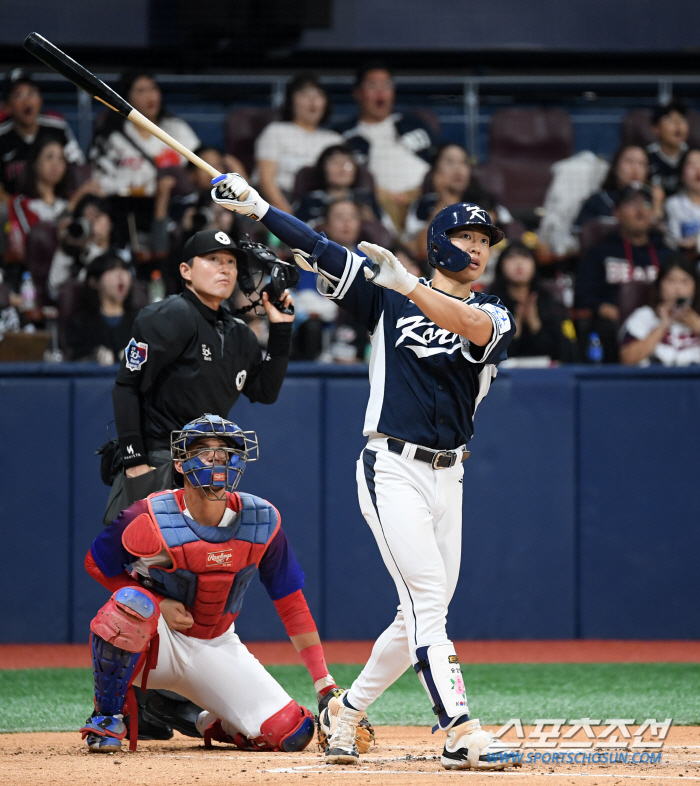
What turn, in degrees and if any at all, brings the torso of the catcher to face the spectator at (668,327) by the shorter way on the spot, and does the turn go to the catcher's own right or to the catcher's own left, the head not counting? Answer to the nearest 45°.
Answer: approximately 135° to the catcher's own left

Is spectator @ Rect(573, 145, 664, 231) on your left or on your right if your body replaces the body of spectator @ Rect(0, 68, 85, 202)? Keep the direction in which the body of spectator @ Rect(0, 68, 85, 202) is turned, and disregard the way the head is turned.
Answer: on your left

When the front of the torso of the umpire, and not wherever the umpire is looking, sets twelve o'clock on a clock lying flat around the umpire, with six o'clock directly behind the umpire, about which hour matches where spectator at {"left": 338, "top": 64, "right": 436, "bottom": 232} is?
The spectator is roughly at 8 o'clock from the umpire.

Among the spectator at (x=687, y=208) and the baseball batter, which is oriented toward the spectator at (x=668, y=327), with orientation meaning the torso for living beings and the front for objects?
the spectator at (x=687, y=208)

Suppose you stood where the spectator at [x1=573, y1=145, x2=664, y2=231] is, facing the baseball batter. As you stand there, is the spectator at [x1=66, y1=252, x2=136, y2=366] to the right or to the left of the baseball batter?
right

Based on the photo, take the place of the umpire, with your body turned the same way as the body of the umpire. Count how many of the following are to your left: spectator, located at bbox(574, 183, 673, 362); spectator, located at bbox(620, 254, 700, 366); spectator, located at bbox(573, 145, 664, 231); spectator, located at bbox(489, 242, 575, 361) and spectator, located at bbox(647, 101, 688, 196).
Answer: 5

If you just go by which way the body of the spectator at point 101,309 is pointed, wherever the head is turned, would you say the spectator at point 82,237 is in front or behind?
behind

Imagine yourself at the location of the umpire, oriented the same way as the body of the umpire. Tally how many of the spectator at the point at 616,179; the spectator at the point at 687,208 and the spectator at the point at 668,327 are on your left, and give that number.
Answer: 3

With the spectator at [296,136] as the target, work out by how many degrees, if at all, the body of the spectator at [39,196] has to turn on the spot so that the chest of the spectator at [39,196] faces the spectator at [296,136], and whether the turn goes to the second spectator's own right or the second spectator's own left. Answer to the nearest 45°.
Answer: approximately 45° to the second spectator's own left
